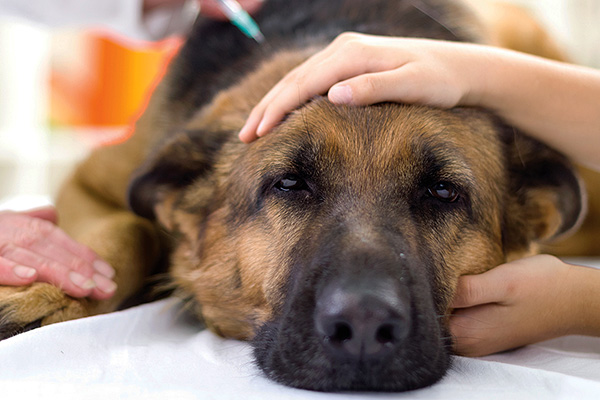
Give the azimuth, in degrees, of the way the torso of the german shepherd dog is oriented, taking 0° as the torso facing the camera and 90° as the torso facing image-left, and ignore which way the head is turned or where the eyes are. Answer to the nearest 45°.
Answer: approximately 0°

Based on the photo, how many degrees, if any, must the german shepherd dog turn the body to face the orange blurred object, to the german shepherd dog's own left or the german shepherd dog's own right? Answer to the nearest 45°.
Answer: approximately 135° to the german shepherd dog's own right
